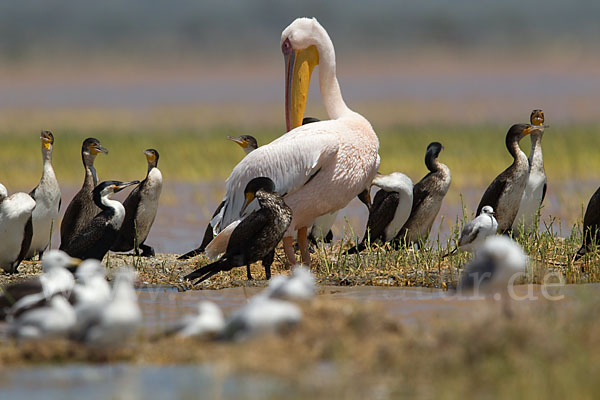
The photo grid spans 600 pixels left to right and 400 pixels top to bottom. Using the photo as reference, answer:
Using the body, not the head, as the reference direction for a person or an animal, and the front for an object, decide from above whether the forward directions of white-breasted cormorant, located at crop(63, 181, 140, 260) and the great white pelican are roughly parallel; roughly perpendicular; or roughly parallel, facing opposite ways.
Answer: roughly parallel

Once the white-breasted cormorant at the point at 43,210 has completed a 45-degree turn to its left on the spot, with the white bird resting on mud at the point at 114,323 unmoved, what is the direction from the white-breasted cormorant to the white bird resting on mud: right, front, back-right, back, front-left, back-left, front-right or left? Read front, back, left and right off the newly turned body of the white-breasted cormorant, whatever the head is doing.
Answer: front-right

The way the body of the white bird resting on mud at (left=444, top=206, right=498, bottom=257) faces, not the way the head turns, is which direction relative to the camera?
to the viewer's right

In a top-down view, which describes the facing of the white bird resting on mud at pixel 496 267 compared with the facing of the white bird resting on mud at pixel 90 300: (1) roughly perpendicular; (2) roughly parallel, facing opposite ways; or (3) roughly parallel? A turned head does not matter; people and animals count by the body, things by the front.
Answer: roughly parallel

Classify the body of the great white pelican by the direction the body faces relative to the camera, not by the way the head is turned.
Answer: to the viewer's right

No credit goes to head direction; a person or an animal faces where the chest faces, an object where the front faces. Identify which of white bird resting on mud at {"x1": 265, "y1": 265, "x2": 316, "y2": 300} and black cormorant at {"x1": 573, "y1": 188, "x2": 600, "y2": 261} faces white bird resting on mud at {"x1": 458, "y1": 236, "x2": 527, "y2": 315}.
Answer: white bird resting on mud at {"x1": 265, "y1": 265, "x2": 316, "y2": 300}

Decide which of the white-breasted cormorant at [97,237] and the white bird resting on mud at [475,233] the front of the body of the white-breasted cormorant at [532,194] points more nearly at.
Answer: the white bird resting on mud

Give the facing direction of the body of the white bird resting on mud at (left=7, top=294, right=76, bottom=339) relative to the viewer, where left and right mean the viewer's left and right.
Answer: facing to the right of the viewer

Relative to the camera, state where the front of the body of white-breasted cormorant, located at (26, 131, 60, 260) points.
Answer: toward the camera

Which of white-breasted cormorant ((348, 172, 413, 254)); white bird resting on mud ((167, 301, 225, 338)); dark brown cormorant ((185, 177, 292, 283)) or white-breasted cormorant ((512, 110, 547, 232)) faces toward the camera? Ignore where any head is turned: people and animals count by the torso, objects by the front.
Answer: white-breasted cormorant ((512, 110, 547, 232))

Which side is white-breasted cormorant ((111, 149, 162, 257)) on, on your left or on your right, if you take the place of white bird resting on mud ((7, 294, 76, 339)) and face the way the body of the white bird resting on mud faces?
on your left
